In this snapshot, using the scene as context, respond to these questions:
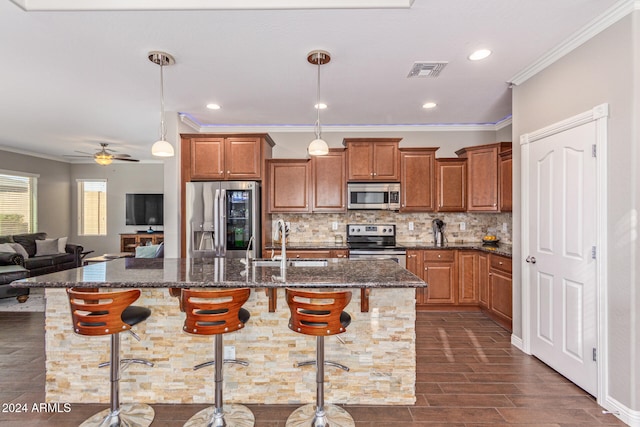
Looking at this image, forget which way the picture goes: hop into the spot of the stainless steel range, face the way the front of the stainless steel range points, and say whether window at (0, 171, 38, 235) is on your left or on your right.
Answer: on your right

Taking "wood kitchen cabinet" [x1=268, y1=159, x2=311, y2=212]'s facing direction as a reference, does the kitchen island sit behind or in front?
in front

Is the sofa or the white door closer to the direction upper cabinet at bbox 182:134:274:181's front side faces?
the white door

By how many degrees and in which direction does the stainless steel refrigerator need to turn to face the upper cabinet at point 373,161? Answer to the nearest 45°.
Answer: approximately 90° to its left

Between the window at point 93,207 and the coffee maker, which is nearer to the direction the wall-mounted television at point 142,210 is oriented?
the coffee maker

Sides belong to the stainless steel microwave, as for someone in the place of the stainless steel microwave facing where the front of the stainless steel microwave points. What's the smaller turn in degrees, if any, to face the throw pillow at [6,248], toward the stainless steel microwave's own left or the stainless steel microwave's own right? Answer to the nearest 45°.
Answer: approximately 90° to the stainless steel microwave's own right

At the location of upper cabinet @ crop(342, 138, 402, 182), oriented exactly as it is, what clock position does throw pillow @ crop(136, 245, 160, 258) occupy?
The throw pillow is roughly at 3 o'clock from the upper cabinet.

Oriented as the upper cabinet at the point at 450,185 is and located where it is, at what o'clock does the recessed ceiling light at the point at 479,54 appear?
The recessed ceiling light is roughly at 12 o'clock from the upper cabinet.

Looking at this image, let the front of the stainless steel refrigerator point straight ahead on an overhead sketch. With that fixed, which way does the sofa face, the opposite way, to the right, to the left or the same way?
to the left

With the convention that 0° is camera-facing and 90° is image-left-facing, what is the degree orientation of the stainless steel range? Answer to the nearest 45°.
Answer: approximately 0°
